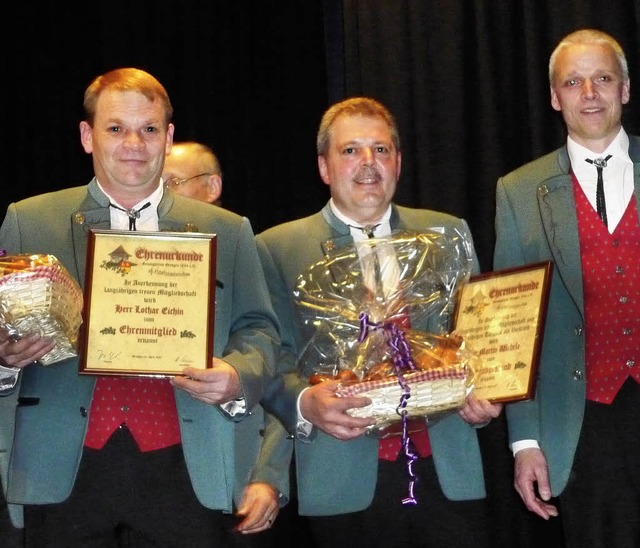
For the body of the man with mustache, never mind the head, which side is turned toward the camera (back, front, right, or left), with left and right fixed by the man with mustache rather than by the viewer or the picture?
front

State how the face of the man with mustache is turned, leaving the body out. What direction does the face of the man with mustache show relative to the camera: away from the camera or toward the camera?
toward the camera
